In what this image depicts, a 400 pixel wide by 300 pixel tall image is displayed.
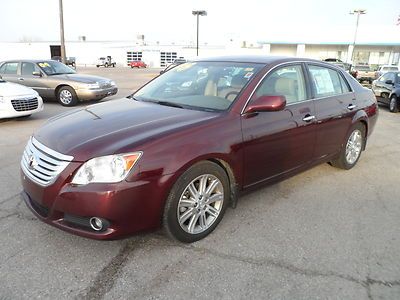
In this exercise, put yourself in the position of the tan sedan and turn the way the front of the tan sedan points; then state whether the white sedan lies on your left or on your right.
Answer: on your right

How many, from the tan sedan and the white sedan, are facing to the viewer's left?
0

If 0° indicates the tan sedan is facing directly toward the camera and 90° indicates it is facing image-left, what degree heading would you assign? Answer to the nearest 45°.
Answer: approximately 315°

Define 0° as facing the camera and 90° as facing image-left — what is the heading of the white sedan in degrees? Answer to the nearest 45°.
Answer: approximately 315°

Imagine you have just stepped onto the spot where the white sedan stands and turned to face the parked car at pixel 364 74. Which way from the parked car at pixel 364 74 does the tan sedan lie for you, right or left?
left

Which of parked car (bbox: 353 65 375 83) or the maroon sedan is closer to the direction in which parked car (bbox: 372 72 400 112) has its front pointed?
the maroon sedan

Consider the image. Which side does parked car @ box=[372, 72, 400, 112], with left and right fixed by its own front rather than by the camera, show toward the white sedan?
front

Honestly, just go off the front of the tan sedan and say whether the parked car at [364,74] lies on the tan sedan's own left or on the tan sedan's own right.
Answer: on the tan sedan's own left

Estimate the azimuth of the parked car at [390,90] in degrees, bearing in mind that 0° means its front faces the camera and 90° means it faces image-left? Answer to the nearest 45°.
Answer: approximately 45°

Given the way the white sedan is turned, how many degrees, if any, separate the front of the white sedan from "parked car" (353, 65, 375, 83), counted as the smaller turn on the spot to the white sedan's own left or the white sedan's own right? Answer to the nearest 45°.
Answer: approximately 90° to the white sedan's own left

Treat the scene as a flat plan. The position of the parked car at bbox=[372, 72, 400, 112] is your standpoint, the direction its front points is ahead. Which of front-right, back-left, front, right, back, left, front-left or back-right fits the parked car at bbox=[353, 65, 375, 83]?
back-right

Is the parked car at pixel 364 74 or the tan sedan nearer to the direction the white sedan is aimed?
the parked car
